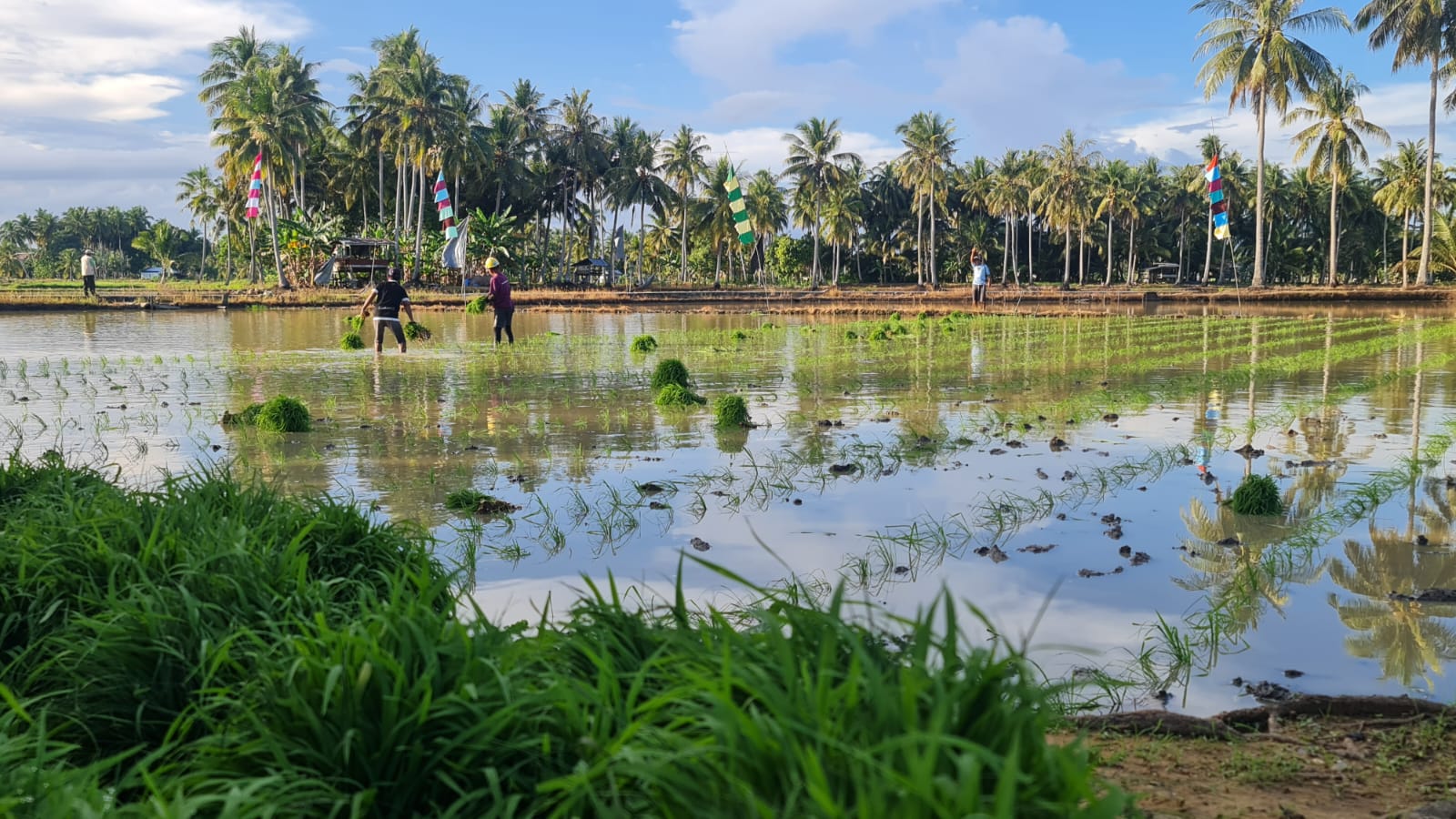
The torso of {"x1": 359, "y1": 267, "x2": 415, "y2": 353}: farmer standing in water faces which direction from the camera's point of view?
away from the camera

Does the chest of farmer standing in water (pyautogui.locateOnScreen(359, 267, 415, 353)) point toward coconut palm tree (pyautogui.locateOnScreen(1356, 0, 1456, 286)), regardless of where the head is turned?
no

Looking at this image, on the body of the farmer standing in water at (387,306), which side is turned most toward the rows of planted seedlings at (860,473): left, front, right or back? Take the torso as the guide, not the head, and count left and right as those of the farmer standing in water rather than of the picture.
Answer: back

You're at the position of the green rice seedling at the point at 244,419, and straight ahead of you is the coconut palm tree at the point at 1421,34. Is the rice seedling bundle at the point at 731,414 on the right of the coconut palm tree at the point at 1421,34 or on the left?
right

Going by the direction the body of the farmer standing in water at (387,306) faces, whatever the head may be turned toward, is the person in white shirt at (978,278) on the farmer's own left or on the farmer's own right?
on the farmer's own right

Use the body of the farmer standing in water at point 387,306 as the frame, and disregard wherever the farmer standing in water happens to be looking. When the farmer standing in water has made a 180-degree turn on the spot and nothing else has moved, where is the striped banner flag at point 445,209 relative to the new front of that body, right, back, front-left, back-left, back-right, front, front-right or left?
back

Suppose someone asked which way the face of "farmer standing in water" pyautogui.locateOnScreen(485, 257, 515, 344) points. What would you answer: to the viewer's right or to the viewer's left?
to the viewer's left
